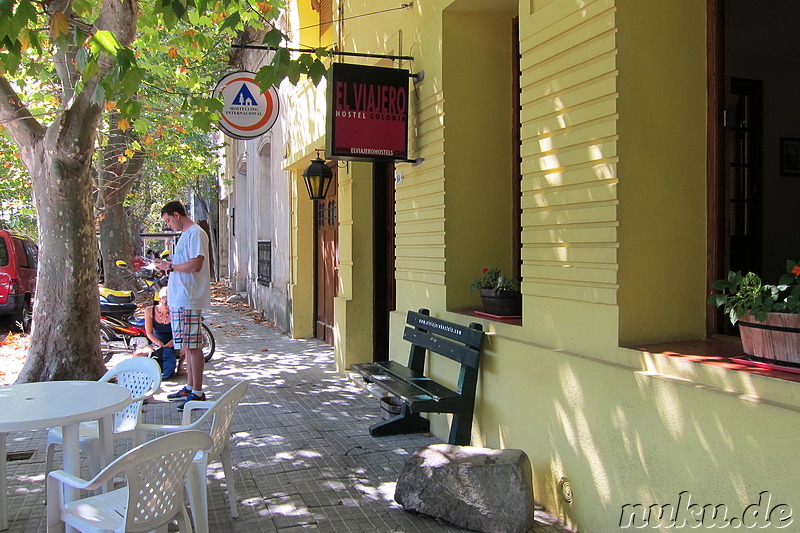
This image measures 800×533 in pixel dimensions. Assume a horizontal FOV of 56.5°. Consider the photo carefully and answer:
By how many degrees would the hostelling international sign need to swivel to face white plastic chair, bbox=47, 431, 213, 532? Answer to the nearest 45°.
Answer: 0° — it already faces it

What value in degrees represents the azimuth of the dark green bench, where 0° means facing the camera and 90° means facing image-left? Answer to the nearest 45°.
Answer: approximately 45°

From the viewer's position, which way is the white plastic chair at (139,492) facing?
facing away from the viewer and to the left of the viewer

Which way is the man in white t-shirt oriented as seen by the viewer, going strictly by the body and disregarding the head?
to the viewer's left

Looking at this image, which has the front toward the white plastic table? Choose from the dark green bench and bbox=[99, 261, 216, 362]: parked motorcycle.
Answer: the dark green bench

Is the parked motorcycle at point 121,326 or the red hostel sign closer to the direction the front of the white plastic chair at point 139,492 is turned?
the parked motorcycle
